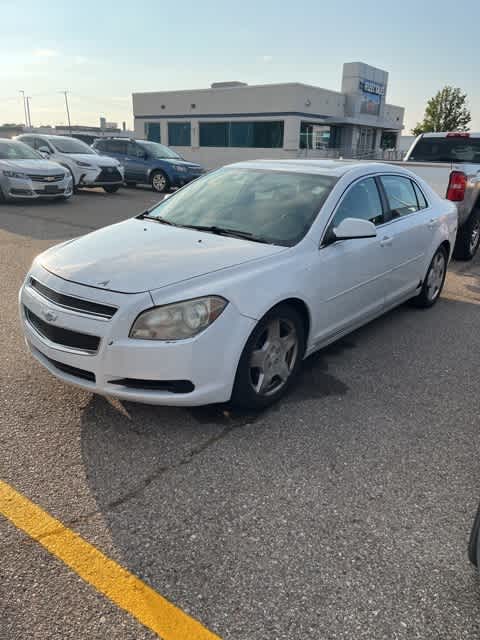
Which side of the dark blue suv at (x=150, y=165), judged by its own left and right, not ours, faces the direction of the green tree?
left

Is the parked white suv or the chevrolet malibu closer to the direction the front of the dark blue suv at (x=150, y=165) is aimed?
the chevrolet malibu

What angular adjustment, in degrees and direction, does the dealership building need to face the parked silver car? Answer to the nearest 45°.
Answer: approximately 45° to its right

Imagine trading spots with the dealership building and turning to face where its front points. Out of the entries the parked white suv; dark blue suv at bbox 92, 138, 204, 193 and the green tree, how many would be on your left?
1

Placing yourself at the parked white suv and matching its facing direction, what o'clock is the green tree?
The green tree is roughly at 9 o'clock from the parked white suv.

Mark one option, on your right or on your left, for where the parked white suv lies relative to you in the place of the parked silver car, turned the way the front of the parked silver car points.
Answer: on your left

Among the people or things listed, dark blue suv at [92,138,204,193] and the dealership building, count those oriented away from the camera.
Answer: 0

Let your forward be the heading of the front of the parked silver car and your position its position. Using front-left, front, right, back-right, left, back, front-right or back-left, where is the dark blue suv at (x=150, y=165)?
left

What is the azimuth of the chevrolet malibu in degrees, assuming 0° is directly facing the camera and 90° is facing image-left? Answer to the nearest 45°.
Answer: approximately 45°

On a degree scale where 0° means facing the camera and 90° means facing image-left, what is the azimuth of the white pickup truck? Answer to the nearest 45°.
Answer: approximately 225°

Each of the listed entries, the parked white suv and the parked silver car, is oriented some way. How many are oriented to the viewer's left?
0

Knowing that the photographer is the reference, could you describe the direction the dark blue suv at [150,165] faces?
facing the viewer and to the right of the viewer
